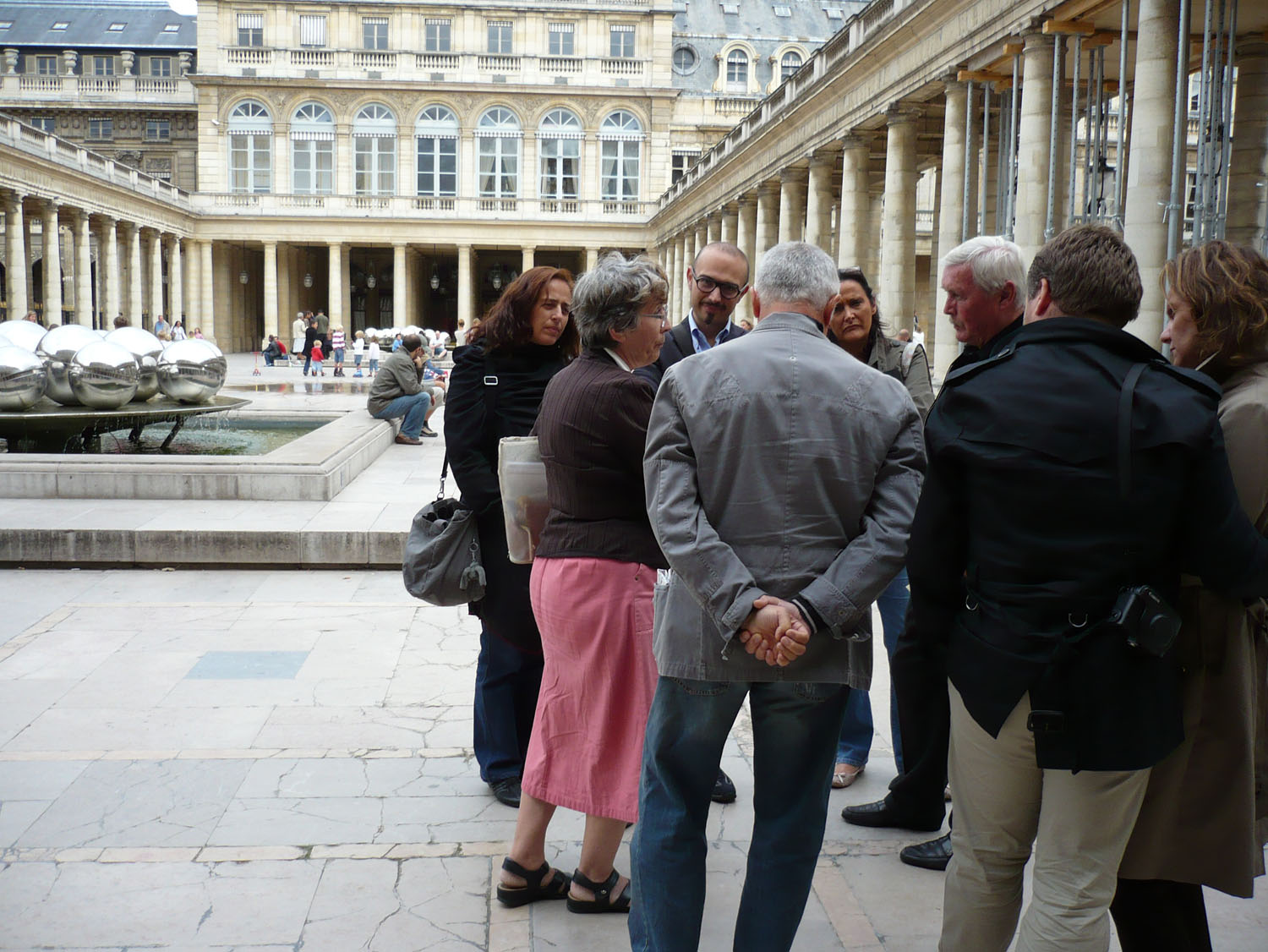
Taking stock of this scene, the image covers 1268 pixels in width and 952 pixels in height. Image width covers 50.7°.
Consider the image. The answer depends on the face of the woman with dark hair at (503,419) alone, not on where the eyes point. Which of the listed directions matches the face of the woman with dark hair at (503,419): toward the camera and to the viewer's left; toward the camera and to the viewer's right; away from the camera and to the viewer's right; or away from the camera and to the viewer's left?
toward the camera and to the viewer's right

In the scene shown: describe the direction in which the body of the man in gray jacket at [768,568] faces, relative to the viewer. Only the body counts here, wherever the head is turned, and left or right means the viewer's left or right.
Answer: facing away from the viewer

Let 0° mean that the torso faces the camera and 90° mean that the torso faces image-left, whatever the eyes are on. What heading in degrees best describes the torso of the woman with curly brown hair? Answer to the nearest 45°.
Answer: approximately 90°

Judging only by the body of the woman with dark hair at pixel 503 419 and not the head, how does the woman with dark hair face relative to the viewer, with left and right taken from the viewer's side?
facing the viewer and to the right of the viewer

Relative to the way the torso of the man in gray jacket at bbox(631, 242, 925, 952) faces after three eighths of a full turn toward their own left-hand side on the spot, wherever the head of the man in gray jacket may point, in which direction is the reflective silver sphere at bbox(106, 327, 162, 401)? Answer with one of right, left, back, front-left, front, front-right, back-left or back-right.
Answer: right

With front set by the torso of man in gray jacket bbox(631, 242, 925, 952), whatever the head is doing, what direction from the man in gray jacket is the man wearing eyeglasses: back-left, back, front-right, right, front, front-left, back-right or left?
front

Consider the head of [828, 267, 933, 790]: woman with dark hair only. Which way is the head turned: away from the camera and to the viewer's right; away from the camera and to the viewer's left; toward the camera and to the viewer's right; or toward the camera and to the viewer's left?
toward the camera and to the viewer's left

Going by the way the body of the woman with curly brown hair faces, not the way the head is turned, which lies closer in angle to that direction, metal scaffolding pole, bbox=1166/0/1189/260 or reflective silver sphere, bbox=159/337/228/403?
the reflective silver sphere

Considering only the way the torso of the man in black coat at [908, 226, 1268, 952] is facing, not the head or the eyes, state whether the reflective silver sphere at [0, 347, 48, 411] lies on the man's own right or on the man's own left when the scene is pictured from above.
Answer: on the man's own left

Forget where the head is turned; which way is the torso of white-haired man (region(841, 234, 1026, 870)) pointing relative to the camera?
to the viewer's left

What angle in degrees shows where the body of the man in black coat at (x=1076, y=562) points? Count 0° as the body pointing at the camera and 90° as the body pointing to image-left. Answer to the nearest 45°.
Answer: approximately 180°

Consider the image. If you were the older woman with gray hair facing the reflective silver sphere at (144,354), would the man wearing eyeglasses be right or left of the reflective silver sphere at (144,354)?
right

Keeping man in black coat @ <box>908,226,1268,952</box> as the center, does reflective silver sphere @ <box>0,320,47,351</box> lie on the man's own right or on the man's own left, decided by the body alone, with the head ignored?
on the man's own left

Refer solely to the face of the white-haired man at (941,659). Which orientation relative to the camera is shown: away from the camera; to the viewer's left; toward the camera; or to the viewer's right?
to the viewer's left

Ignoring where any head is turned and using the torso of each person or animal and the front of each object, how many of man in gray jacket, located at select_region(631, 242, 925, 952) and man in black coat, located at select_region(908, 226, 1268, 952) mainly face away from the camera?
2

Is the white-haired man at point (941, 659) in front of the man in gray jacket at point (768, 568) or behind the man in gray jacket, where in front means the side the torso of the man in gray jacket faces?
in front

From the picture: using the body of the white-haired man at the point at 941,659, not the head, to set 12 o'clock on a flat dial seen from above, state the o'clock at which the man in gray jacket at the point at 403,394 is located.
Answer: The man in gray jacket is roughly at 2 o'clock from the white-haired man.

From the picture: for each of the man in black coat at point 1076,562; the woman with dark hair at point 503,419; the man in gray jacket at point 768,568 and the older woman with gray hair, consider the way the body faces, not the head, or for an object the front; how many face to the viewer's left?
0
